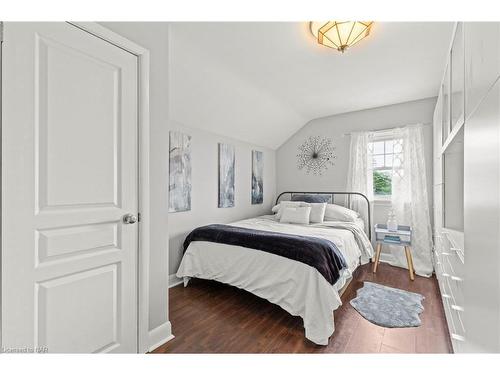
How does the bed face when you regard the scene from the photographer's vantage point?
facing the viewer and to the left of the viewer

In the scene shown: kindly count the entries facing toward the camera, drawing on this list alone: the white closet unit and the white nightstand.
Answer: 1

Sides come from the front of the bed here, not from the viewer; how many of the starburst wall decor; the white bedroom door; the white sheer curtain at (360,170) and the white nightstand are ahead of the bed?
1

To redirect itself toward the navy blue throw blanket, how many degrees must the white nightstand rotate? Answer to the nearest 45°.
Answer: approximately 45° to its right

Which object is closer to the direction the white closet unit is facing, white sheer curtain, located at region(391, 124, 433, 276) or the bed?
the bed

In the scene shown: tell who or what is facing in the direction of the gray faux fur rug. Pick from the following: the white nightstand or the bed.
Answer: the white nightstand

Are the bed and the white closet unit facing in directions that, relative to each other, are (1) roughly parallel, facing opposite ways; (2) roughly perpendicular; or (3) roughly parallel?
roughly perpendicular

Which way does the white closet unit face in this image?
to the viewer's left

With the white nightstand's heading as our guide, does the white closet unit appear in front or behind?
in front

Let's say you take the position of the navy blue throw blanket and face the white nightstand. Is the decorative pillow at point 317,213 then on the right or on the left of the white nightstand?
left

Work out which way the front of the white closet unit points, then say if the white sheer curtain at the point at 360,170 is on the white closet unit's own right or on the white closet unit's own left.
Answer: on the white closet unit's own right

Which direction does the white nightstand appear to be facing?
toward the camera
